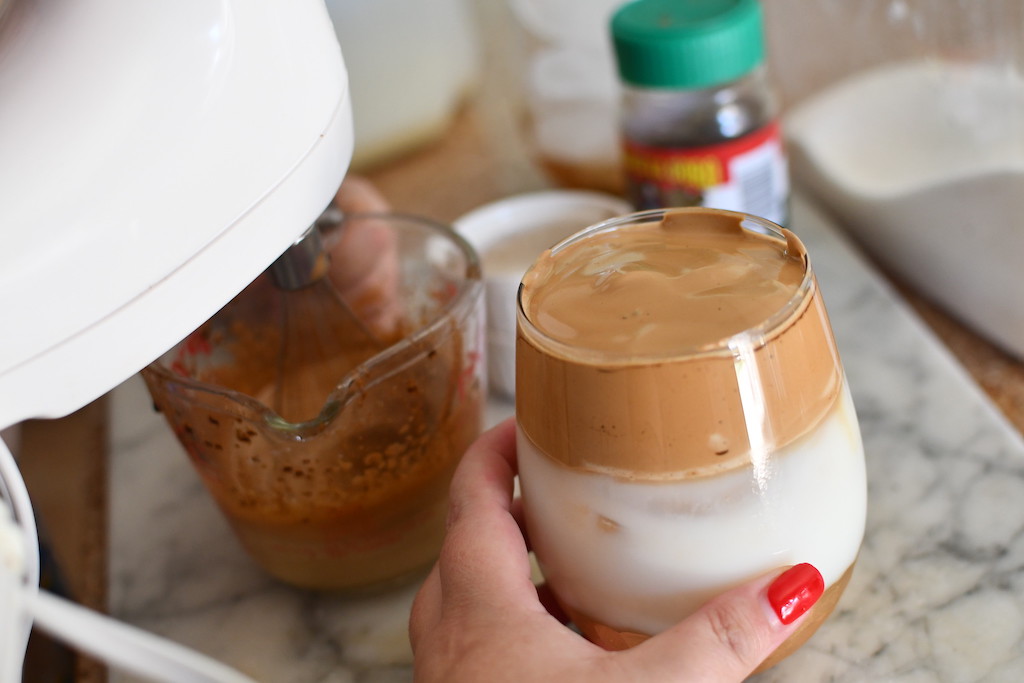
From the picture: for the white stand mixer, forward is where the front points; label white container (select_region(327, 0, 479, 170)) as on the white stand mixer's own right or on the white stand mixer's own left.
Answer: on the white stand mixer's own left

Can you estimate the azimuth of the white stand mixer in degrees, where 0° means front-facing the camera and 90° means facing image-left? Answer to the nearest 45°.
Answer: approximately 270°
